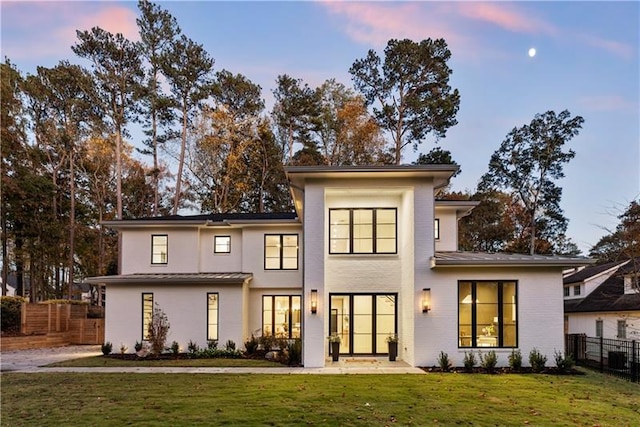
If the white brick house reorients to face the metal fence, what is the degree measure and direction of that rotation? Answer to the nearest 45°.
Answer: approximately 90° to its left

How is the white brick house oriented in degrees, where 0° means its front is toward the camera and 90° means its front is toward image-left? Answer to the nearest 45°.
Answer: approximately 0°

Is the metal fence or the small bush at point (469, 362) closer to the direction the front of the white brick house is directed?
the small bush
